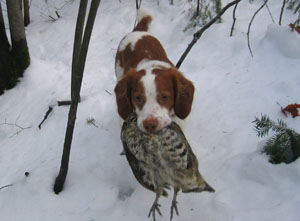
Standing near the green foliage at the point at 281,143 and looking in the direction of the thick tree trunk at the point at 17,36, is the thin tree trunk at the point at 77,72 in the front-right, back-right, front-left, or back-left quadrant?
front-left

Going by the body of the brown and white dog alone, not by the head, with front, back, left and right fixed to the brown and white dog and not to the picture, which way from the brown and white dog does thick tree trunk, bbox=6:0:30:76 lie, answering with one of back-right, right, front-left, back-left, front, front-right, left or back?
back-right

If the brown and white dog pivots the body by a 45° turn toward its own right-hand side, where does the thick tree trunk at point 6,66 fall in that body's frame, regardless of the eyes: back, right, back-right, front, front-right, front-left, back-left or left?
right

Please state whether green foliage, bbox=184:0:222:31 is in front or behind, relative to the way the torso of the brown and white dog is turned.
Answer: behind

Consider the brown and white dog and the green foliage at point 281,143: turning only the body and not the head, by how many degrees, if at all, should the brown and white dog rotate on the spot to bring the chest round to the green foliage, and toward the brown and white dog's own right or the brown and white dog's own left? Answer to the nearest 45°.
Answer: approximately 45° to the brown and white dog's own left

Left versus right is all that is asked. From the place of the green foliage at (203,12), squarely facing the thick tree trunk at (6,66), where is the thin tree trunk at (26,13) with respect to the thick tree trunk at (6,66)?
right

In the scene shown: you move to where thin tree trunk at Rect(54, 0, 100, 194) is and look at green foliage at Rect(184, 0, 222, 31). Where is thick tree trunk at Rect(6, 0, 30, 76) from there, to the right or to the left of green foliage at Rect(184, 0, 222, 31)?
left

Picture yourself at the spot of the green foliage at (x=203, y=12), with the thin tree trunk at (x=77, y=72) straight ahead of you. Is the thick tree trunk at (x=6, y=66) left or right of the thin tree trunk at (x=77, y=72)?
right

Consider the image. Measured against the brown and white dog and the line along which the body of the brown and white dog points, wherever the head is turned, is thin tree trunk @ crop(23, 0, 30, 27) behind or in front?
behind

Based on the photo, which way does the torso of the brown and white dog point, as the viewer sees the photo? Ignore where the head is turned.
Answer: toward the camera
